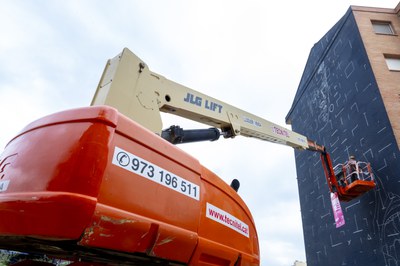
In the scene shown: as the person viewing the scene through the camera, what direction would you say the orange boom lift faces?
facing away from the viewer and to the right of the viewer

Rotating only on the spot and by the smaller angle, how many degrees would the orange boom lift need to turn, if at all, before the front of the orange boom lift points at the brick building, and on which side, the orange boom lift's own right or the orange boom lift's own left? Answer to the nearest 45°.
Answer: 0° — it already faces it
